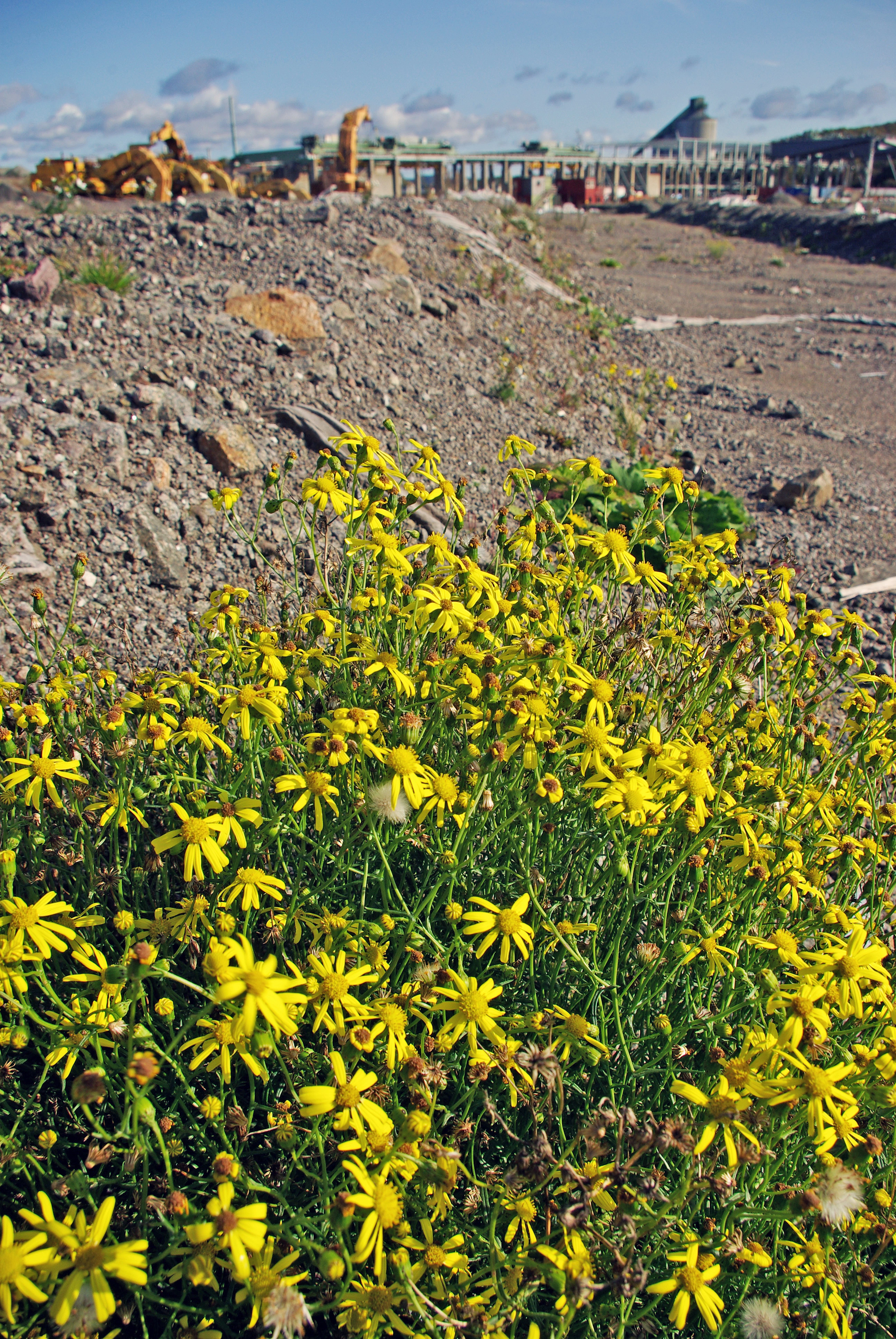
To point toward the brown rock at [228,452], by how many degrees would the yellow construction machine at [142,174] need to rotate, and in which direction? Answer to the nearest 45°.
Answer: approximately 90° to its right

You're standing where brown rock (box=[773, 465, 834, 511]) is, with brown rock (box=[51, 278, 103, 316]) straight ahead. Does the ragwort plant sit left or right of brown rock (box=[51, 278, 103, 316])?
left

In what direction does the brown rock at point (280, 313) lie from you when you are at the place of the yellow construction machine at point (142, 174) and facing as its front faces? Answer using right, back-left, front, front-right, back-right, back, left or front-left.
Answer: right

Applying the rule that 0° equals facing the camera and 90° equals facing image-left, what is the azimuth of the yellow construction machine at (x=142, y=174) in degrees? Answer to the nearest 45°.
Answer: approximately 270°

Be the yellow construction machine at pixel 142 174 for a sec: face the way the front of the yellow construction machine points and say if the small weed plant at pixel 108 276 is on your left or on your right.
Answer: on your right
